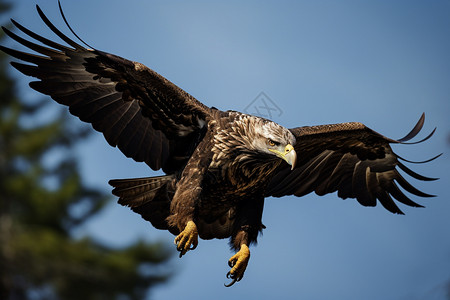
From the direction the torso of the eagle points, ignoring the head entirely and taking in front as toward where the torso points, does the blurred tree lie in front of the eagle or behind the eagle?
behind

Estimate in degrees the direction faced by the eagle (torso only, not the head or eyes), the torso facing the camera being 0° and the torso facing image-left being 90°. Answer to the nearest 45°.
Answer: approximately 315°
